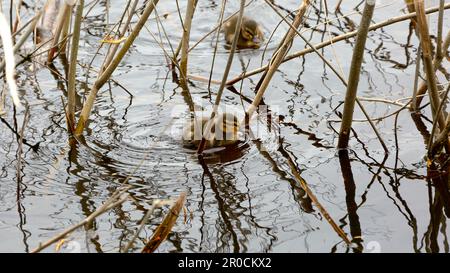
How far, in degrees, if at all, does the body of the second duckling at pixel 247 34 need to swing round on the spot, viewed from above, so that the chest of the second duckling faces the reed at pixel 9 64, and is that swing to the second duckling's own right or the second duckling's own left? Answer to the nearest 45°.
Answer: approximately 45° to the second duckling's own right

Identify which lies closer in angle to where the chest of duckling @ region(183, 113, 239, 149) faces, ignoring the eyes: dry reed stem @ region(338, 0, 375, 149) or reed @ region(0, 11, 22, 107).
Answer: the dry reed stem

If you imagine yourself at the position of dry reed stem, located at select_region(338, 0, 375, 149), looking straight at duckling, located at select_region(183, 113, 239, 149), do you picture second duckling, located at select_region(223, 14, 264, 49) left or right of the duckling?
right

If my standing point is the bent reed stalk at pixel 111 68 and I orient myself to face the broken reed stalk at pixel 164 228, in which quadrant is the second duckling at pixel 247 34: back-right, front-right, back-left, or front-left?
back-left

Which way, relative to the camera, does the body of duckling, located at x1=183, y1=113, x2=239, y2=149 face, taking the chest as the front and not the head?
to the viewer's right

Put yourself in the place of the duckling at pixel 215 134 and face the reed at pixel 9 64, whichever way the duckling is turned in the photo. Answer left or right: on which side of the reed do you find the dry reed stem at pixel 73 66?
right

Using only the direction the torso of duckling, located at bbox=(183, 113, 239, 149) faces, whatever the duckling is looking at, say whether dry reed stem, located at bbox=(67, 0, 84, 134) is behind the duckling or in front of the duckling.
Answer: behind

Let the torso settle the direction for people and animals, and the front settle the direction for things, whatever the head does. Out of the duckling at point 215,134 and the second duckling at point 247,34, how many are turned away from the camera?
0
